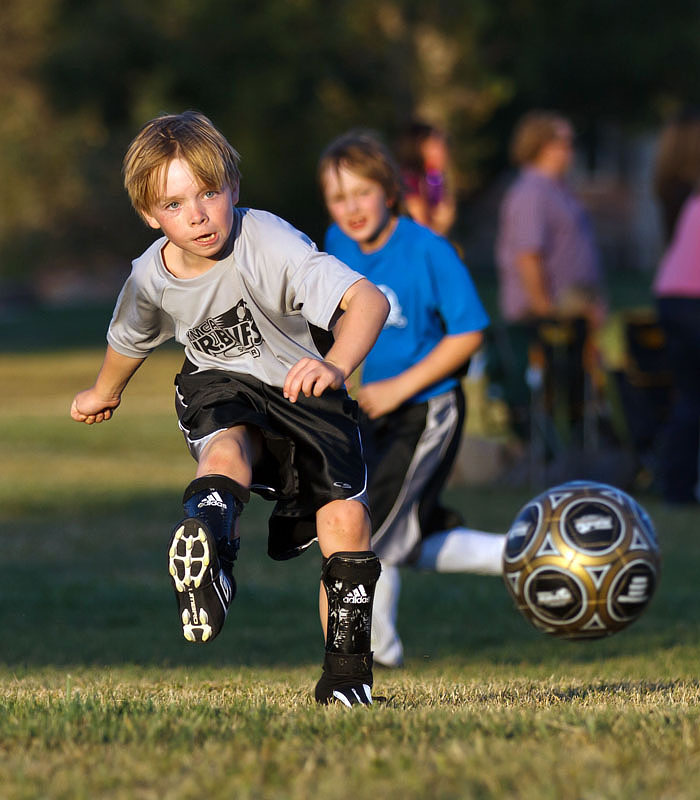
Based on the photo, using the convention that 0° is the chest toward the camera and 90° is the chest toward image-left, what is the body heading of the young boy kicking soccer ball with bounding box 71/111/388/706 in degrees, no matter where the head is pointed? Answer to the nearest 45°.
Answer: approximately 0°

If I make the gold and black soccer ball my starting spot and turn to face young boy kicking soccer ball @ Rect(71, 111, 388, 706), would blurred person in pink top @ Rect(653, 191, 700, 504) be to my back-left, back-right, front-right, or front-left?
back-right

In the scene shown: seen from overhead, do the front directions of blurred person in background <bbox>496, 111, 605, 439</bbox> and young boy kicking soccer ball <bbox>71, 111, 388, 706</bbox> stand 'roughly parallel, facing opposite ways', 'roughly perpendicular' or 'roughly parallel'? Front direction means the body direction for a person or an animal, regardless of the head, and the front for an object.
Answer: roughly perpendicular

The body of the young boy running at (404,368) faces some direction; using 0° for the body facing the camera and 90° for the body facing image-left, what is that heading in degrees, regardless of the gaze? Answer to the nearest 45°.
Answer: approximately 45°

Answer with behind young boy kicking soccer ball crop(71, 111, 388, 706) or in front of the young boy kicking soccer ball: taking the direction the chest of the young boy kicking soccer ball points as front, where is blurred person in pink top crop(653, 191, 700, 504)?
behind

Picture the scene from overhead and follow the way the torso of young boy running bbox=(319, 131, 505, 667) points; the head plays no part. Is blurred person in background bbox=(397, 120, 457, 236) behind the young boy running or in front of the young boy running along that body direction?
behind
